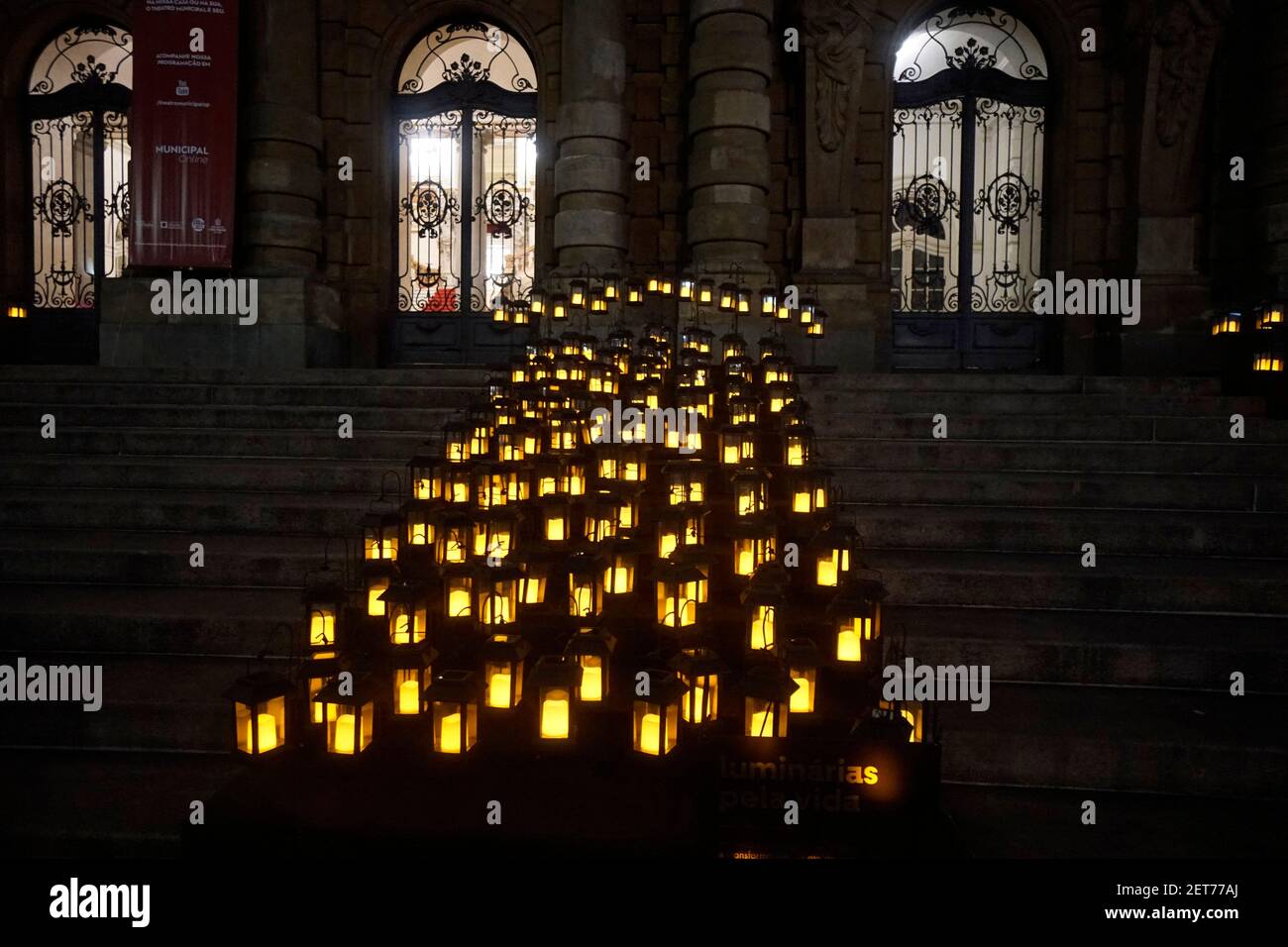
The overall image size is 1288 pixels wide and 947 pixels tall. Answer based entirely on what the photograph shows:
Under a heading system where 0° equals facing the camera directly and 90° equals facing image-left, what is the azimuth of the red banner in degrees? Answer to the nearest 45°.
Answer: approximately 0°

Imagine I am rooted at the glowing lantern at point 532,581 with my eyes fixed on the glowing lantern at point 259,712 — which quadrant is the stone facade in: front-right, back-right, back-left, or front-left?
back-right

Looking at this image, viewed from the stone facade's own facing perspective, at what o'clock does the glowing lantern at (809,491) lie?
The glowing lantern is roughly at 12 o'clock from the stone facade.

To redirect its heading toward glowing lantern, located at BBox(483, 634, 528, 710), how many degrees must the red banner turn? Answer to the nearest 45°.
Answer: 0° — it already faces it

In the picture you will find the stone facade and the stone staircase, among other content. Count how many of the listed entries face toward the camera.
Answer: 2

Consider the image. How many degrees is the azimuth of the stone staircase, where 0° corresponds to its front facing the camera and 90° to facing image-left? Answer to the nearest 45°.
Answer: approximately 0°
